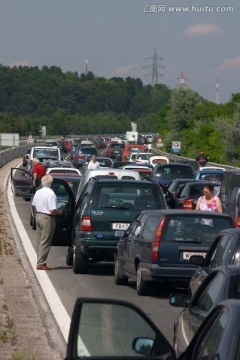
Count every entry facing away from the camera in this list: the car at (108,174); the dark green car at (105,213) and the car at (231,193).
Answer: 3

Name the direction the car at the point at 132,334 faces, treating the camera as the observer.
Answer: facing away from the viewer and to the left of the viewer

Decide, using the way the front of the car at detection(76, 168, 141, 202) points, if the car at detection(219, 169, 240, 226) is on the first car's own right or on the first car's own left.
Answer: on the first car's own right

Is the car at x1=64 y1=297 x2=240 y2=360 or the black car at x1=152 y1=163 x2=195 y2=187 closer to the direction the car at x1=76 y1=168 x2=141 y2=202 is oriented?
the black car

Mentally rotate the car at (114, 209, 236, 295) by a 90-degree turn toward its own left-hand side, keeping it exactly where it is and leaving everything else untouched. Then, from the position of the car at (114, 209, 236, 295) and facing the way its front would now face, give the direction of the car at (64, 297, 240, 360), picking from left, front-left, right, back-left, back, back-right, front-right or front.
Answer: front-left

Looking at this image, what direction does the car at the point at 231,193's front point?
away from the camera

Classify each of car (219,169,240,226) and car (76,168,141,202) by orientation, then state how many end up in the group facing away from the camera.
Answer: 2

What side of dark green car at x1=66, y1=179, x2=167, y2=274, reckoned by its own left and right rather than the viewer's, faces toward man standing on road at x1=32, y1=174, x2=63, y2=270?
left

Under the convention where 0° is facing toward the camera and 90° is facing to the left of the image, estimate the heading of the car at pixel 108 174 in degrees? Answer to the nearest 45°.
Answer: approximately 180°

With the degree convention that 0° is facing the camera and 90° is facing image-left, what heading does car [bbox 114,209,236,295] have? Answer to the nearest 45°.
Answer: approximately 135°
